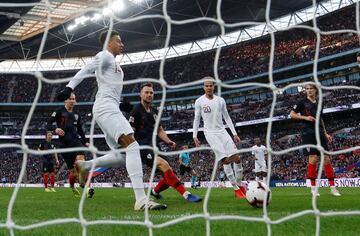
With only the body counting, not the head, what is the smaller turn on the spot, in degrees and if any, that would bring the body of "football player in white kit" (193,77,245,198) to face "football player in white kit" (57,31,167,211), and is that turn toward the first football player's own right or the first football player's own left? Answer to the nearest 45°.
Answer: approximately 45° to the first football player's own right

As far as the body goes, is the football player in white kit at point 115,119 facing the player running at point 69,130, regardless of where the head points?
no

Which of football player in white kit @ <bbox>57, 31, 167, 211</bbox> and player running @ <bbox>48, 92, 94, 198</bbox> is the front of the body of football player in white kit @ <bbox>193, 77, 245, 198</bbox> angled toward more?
the football player in white kit

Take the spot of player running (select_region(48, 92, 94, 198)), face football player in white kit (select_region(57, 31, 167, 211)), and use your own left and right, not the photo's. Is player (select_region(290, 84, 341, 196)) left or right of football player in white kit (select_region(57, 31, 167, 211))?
left

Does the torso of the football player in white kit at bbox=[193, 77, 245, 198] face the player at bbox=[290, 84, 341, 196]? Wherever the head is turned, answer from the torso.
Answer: no

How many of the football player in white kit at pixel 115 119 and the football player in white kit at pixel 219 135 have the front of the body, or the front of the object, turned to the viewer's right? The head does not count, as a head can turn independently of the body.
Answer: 1

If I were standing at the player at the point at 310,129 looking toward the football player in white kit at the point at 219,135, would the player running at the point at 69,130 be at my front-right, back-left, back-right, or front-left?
front-right

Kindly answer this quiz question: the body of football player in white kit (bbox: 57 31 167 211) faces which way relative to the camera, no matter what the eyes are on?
to the viewer's right

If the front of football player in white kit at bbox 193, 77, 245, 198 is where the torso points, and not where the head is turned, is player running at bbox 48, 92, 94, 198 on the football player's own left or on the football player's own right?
on the football player's own right

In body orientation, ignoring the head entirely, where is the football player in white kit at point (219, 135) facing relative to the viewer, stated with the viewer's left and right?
facing the viewer

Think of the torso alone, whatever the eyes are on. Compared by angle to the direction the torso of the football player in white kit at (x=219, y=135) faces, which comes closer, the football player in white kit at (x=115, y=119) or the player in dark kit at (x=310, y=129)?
the football player in white kit

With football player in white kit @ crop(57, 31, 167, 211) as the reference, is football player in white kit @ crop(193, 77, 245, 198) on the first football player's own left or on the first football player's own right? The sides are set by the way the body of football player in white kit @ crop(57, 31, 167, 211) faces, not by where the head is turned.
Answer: on the first football player's own left

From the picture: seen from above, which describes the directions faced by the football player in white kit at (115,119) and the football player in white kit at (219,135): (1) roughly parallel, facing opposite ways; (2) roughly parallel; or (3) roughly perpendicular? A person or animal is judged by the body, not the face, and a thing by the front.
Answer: roughly perpendicular
